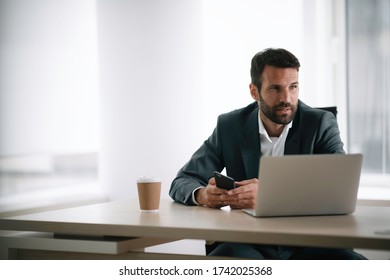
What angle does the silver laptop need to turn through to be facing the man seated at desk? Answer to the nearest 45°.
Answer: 0° — it already faces them

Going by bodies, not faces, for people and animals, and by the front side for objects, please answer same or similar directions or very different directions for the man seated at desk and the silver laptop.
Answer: very different directions

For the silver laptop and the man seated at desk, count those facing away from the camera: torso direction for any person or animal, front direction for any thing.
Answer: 1

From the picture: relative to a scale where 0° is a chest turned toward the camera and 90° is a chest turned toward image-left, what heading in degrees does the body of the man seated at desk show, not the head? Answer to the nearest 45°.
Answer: approximately 0°

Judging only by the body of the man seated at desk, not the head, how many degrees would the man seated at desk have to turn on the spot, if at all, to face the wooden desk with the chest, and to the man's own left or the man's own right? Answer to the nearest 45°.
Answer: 0° — they already face it

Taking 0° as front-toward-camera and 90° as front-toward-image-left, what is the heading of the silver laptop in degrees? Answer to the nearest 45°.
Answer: approximately 180°
